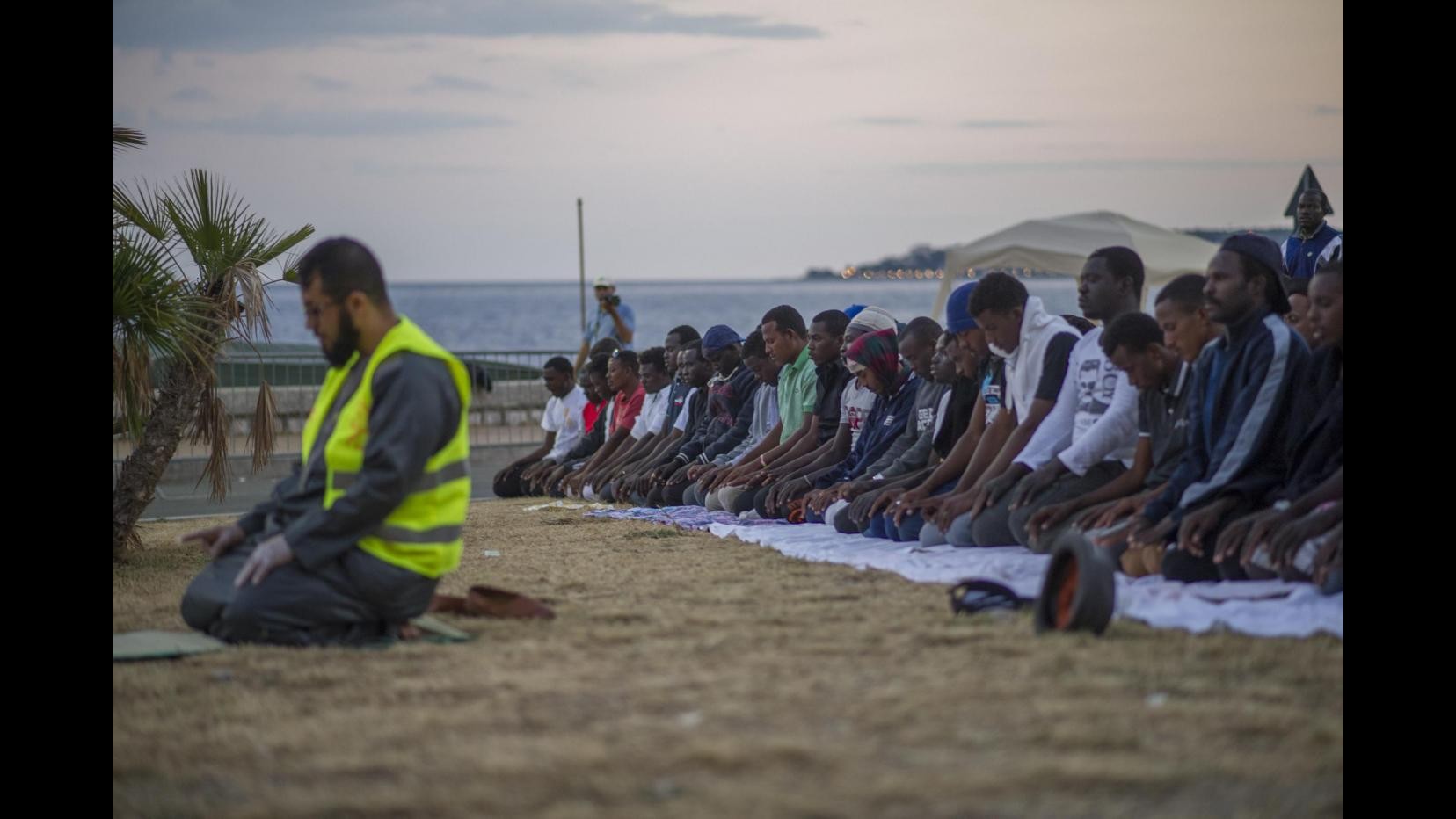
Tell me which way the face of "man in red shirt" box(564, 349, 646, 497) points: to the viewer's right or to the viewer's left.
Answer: to the viewer's left

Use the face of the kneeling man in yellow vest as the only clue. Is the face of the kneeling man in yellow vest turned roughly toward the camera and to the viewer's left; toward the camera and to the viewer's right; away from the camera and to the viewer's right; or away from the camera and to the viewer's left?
toward the camera and to the viewer's left

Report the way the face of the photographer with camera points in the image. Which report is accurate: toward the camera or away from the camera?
toward the camera

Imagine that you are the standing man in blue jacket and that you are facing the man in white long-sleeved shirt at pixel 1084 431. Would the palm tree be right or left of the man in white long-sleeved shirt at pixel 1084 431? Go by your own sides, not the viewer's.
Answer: right

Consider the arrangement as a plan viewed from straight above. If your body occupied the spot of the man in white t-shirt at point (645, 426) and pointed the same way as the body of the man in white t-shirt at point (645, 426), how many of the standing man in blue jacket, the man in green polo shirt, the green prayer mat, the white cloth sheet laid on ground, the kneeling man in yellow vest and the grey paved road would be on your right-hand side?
1

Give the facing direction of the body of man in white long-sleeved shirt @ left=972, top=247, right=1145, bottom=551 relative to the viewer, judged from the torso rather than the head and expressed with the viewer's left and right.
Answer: facing the viewer and to the left of the viewer

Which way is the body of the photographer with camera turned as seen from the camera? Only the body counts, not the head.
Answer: toward the camera

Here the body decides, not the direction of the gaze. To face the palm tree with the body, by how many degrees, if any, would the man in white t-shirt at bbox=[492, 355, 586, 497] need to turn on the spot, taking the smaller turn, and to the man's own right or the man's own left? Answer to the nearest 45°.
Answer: approximately 45° to the man's own left

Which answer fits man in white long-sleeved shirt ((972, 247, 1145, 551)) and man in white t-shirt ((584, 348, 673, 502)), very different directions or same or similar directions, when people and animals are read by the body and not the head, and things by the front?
same or similar directions

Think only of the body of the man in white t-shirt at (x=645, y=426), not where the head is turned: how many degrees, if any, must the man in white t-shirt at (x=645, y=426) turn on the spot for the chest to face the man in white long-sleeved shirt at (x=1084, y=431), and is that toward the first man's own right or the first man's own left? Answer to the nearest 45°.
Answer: approximately 45° to the first man's own left

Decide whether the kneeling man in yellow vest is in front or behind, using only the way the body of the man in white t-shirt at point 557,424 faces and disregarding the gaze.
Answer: in front

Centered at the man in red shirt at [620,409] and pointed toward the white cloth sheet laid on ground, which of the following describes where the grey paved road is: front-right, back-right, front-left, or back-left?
back-right

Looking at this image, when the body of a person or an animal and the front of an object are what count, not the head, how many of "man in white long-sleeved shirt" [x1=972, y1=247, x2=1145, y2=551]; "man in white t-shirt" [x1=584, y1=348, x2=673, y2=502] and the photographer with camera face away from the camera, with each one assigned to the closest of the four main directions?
0

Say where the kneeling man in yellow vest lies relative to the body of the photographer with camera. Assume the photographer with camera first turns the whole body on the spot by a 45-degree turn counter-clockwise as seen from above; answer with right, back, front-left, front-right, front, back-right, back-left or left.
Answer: front-right

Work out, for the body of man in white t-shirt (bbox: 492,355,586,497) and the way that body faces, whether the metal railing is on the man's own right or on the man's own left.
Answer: on the man's own right

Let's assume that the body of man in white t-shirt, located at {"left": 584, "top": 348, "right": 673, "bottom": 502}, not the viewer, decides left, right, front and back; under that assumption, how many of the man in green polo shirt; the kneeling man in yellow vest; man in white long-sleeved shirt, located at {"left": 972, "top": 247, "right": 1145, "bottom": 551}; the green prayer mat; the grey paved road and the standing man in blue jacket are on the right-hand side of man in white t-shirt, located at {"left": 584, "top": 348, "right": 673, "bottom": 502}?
1
